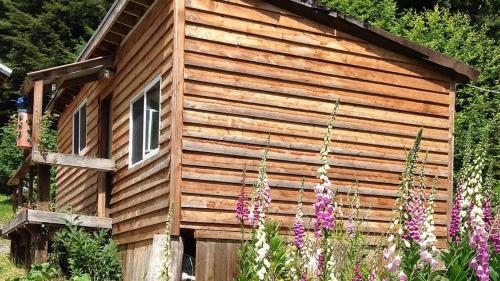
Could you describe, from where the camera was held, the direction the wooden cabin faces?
facing the viewer and to the left of the viewer
